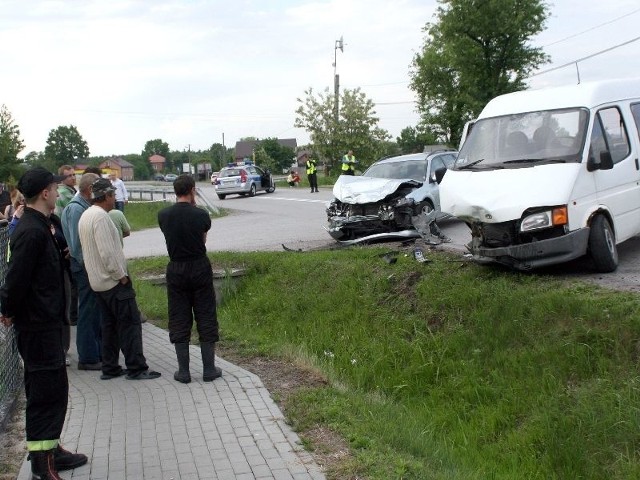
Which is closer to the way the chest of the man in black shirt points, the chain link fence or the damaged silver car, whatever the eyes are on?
the damaged silver car

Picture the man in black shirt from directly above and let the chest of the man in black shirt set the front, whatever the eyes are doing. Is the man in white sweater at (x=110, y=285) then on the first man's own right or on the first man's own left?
on the first man's own left

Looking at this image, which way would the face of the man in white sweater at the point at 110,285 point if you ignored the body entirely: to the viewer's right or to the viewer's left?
to the viewer's right

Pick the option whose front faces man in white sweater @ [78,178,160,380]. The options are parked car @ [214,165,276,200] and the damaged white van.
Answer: the damaged white van

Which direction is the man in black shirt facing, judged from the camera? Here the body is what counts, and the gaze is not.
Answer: away from the camera

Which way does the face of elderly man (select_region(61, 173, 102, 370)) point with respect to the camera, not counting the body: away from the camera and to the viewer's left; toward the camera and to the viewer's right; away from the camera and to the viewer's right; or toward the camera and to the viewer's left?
away from the camera and to the viewer's right

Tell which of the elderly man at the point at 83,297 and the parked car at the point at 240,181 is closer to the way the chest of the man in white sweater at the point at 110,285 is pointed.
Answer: the parked car

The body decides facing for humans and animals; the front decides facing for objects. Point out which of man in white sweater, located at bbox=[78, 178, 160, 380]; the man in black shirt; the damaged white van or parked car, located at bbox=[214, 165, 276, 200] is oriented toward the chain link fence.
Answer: the damaged white van

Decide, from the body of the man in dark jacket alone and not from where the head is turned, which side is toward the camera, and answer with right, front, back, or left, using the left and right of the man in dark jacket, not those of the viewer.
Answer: right

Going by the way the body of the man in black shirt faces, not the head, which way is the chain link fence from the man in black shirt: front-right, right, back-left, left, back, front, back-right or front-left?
left

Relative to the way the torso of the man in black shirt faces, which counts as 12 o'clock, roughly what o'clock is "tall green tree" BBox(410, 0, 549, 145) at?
The tall green tree is roughly at 1 o'clock from the man in black shirt.

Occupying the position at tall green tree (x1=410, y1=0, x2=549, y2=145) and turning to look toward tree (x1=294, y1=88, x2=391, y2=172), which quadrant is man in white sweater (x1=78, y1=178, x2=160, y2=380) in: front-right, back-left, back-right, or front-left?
back-left

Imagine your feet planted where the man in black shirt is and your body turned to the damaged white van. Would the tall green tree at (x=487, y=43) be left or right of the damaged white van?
left

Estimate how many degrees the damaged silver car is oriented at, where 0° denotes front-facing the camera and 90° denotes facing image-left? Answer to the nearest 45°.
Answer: approximately 45°
